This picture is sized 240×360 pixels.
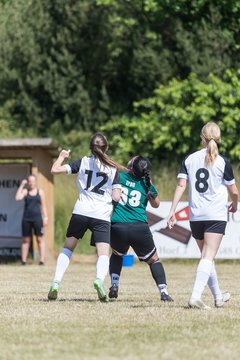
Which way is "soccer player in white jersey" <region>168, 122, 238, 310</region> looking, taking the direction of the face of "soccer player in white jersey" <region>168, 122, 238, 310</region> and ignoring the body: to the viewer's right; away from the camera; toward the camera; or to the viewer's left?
away from the camera

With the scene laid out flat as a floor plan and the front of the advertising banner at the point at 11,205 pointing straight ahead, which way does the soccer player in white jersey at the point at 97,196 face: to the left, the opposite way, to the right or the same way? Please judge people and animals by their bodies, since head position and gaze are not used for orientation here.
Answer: the opposite way

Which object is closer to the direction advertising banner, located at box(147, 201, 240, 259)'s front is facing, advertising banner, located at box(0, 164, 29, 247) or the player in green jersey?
the player in green jersey

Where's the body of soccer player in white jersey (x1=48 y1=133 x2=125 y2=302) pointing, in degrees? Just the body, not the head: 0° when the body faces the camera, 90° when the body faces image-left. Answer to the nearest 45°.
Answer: approximately 180°

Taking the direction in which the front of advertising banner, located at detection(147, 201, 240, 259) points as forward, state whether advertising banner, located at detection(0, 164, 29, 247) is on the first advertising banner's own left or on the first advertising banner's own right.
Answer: on the first advertising banner's own right

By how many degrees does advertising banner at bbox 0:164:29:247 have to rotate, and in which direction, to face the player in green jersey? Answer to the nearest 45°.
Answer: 0° — it already faces them

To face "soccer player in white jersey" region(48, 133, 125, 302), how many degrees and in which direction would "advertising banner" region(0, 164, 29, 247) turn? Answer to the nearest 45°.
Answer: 0° — it already faces them

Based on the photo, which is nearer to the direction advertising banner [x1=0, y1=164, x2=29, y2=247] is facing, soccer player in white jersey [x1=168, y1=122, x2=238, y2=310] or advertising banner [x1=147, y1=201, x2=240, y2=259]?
the soccer player in white jersey

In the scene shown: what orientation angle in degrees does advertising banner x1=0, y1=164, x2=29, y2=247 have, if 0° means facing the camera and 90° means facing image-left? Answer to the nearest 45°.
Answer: approximately 0°

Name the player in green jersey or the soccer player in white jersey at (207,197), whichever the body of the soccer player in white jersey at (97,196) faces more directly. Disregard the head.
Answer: the player in green jersey
